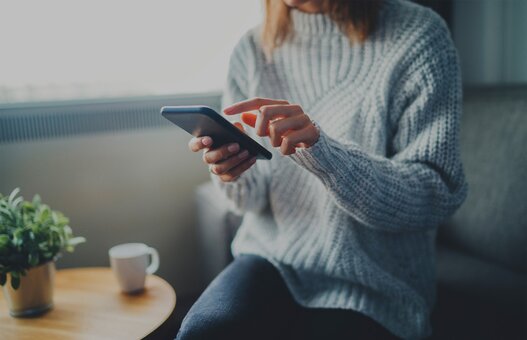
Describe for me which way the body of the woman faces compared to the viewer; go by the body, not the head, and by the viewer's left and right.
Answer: facing the viewer and to the left of the viewer
